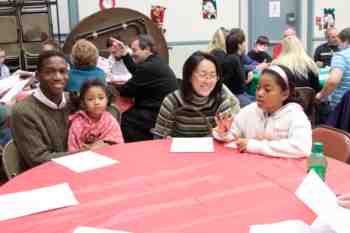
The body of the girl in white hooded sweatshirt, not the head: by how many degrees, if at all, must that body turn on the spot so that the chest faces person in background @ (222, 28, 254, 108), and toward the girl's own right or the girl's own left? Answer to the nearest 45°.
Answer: approximately 135° to the girl's own right

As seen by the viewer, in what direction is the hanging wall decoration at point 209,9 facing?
toward the camera

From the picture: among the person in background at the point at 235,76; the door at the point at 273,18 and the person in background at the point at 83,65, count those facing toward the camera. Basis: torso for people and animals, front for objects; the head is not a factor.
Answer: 1

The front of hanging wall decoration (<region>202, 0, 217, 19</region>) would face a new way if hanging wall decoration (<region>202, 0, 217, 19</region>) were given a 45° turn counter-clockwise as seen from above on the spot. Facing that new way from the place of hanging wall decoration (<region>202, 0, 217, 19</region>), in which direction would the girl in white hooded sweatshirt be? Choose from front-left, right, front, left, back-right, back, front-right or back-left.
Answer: front-right

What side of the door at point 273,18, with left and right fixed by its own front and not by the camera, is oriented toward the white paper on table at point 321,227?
front

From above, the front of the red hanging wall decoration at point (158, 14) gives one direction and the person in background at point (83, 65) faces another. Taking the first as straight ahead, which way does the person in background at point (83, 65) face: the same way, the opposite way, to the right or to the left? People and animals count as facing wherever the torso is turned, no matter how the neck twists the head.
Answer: the opposite way

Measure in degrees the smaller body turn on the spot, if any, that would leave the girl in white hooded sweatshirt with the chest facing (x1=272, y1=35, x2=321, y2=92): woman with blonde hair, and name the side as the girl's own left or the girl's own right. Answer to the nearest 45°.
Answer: approximately 135° to the girl's own right

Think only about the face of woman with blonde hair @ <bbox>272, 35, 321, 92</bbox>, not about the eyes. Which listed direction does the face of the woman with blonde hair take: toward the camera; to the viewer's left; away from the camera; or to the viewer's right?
away from the camera

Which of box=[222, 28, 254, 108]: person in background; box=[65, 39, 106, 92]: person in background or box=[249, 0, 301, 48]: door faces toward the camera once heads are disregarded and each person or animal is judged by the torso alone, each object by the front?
the door

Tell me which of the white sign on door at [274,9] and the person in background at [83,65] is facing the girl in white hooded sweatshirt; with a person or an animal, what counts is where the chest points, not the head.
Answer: the white sign on door

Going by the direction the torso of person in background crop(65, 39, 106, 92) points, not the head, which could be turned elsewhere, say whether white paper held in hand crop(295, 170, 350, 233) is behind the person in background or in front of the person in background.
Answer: behind
